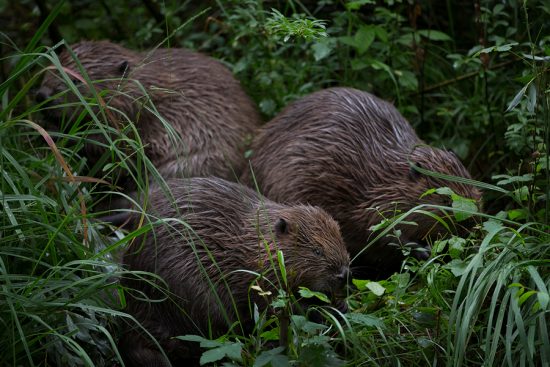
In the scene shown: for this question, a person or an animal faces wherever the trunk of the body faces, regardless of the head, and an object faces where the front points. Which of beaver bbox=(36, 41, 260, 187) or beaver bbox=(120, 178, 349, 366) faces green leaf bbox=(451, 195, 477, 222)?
beaver bbox=(120, 178, 349, 366)

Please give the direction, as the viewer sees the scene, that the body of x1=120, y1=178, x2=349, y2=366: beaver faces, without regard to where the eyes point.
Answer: to the viewer's right

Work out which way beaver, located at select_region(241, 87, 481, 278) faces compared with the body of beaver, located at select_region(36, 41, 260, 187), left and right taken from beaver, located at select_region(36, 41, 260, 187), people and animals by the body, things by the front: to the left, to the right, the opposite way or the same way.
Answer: the opposite way

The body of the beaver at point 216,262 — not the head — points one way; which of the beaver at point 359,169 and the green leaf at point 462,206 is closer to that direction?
the green leaf

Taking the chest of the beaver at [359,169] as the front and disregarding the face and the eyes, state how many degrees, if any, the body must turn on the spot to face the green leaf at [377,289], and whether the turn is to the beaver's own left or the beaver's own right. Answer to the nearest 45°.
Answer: approximately 90° to the beaver's own right

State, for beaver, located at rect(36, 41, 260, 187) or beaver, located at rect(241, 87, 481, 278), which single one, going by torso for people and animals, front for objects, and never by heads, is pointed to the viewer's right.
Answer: beaver, located at rect(241, 87, 481, 278)

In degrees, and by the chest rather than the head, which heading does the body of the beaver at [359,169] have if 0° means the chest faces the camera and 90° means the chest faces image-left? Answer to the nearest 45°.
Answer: approximately 270°

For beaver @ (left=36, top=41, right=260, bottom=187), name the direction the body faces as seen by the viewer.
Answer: to the viewer's left

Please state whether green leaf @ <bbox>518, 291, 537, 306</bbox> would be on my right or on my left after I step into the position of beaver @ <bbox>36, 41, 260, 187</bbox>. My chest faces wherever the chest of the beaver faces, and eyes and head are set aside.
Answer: on my left

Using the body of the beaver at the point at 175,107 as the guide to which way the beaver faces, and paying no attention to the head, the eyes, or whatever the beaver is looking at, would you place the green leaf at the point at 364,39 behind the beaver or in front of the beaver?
behind

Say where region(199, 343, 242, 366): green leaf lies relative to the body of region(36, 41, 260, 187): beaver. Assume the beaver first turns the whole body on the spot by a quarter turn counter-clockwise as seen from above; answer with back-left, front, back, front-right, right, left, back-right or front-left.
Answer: front

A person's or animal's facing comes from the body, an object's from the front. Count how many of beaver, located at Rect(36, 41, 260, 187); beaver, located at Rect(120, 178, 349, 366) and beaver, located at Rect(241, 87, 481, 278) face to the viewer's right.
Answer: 2

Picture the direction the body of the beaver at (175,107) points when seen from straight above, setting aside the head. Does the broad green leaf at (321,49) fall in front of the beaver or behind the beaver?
behind

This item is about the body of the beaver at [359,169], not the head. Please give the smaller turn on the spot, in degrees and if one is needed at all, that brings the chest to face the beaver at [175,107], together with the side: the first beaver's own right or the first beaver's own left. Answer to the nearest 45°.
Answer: approximately 135° to the first beaver's own left

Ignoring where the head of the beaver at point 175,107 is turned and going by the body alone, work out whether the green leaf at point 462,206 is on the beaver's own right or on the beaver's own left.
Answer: on the beaver's own left

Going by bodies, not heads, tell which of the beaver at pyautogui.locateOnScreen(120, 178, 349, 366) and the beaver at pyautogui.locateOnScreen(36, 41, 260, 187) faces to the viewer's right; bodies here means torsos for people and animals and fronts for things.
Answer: the beaver at pyautogui.locateOnScreen(120, 178, 349, 366)
